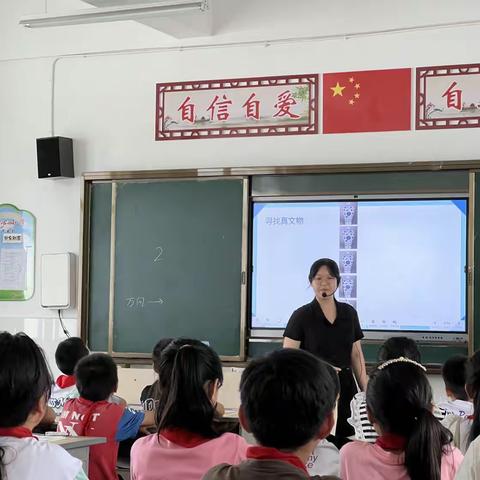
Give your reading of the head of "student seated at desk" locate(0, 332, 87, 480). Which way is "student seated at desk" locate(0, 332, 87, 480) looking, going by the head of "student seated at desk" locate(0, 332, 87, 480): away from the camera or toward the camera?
away from the camera

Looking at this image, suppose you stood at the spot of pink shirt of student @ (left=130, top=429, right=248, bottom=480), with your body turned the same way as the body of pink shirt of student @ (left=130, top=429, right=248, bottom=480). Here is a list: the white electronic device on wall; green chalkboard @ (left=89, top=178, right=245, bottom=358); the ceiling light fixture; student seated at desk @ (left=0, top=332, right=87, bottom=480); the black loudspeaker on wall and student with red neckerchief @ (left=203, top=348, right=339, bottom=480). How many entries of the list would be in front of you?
4

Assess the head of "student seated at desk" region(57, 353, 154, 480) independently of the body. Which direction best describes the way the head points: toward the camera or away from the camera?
away from the camera

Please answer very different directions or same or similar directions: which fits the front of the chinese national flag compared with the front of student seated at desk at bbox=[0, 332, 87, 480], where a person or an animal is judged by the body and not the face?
very different directions

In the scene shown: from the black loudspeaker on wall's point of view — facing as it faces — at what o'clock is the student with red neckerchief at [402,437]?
The student with red neckerchief is roughly at 10 o'clock from the black loudspeaker on wall.

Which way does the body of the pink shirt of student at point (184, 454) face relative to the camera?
away from the camera

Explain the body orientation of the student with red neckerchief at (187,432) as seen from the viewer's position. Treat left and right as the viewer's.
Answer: facing away from the viewer

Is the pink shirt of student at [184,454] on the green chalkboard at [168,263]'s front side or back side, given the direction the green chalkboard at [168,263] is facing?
on the front side

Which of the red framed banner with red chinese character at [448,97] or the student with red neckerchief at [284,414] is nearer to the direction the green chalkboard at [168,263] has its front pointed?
the student with red neckerchief

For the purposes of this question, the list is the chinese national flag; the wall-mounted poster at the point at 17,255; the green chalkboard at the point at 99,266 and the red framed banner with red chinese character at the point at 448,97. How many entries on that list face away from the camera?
0

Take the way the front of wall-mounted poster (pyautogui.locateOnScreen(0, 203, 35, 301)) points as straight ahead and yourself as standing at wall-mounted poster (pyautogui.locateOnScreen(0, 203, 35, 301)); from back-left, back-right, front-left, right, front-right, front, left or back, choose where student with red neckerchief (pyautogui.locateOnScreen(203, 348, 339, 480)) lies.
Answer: front

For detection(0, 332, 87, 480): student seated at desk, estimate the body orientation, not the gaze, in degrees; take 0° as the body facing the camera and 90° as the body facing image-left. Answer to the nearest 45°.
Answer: approximately 225°

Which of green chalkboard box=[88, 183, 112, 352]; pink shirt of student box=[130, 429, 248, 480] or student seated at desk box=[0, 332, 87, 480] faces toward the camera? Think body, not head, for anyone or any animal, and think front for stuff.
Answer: the green chalkboard

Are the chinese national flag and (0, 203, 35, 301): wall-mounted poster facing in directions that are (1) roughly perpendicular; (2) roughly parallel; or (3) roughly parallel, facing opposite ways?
roughly parallel

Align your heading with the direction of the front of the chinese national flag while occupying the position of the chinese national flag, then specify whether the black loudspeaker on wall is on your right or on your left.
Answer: on your right

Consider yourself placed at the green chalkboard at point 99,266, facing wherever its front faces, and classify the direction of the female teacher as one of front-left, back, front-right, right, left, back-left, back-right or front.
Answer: front-left

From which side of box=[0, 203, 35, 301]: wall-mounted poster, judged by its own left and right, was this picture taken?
front

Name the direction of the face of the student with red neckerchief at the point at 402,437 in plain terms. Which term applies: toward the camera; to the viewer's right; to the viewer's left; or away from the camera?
away from the camera

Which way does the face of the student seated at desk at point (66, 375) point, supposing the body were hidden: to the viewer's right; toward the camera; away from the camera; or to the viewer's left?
away from the camera

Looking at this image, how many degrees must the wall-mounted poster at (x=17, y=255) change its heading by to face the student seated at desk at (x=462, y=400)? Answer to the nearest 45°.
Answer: approximately 90° to its left

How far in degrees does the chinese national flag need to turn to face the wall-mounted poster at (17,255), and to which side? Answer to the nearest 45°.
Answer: approximately 90° to its right

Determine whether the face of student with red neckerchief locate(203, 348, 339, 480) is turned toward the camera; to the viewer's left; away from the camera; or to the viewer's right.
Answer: away from the camera
